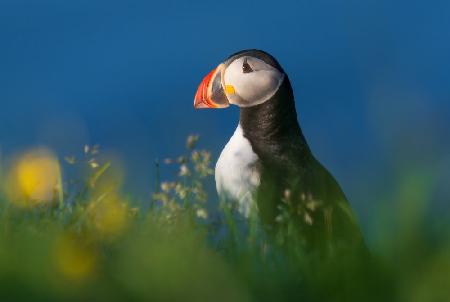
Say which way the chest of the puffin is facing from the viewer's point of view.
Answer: to the viewer's left

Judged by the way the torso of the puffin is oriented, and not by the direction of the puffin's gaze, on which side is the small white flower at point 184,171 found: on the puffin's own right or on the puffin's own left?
on the puffin's own left
